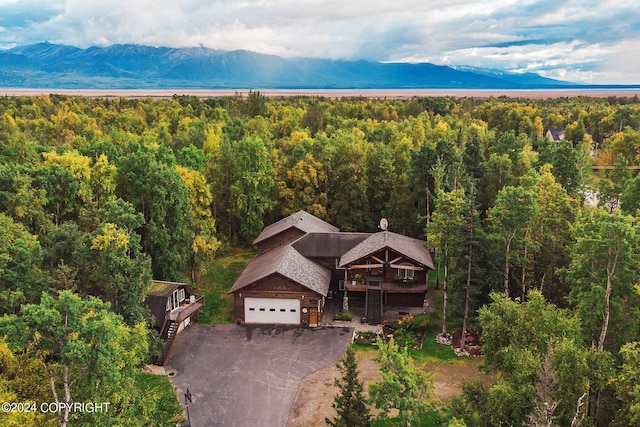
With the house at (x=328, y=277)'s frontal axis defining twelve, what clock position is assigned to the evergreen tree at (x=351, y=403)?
The evergreen tree is roughly at 12 o'clock from the house.

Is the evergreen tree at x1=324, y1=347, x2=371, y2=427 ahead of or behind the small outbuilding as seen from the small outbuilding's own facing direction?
ahead

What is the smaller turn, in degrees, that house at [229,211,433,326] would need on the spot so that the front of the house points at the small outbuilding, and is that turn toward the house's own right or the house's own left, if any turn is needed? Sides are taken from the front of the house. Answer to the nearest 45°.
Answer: approximately 45° to the house's own right

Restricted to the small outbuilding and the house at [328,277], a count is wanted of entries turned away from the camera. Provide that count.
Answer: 0

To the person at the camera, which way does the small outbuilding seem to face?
facing the viewer and to the right of the viewer

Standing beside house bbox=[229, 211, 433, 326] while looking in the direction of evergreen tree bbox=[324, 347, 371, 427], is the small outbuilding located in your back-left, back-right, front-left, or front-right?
front-right

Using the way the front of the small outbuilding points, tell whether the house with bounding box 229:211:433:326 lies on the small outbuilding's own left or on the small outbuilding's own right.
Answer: on the small outbuilding's own left

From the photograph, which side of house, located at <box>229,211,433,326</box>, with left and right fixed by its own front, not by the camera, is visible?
front
